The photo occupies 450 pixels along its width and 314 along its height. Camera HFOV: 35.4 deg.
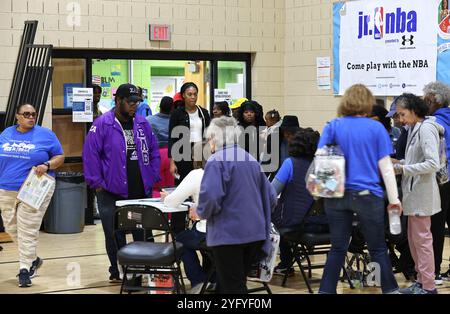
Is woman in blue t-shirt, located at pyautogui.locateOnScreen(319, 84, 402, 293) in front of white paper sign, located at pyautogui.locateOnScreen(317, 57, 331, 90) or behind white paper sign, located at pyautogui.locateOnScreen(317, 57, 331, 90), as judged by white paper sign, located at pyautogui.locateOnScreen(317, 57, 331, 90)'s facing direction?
in front

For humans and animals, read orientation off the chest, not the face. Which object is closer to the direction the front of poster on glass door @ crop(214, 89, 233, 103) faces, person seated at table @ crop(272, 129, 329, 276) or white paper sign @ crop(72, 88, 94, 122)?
the person seated at table

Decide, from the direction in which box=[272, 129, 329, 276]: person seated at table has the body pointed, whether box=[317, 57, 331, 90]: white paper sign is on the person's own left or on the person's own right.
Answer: on the person's own right

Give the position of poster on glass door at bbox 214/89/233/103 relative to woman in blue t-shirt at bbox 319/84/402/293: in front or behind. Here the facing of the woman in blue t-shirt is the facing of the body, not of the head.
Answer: in front

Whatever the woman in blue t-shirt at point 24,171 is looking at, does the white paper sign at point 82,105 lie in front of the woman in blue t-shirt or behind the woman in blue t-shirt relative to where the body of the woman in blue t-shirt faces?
behind

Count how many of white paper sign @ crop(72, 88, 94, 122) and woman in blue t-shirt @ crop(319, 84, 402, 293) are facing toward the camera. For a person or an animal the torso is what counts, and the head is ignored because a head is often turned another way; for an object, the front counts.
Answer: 1

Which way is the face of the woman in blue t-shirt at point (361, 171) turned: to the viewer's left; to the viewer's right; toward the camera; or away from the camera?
away from the camera

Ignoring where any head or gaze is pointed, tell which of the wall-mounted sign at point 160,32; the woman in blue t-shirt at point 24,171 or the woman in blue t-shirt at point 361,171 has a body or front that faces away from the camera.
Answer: the woman in blue t-shirt at point 361,171

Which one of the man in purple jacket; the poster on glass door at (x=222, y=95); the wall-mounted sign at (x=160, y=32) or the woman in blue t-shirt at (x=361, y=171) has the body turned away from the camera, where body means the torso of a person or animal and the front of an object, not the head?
the woman in blue t-shirt

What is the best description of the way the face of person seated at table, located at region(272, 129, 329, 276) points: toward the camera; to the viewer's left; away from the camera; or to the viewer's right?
away from the camera

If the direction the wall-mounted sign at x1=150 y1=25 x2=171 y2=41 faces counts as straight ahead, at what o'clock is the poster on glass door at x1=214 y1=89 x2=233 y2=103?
The poster on glass door is roughly at 8 o'clock from the wall-mounted sign.

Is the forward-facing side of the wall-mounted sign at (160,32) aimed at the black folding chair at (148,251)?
yes

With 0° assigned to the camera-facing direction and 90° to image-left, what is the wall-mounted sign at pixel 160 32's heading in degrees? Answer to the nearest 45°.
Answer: approximately 0°

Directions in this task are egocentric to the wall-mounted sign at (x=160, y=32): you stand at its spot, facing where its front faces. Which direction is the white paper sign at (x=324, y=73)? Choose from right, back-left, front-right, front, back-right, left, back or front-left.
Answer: left

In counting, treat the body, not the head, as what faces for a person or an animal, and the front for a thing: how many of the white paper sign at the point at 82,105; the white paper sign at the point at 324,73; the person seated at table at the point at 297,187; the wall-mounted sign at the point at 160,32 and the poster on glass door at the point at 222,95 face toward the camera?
4

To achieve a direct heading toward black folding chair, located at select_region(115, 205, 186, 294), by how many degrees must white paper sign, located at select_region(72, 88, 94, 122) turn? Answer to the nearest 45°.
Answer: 0° — it already faces it
